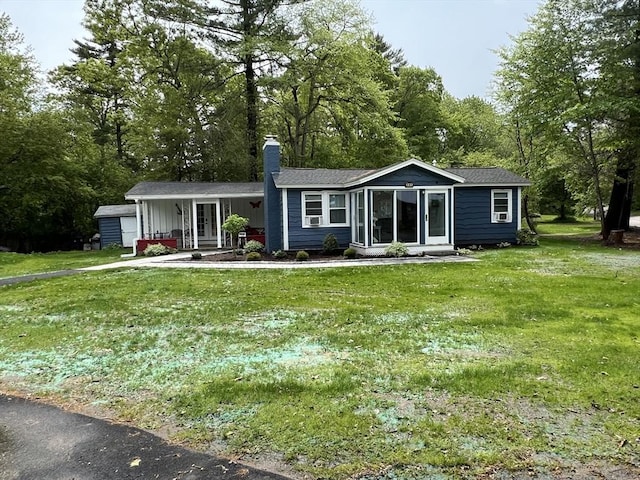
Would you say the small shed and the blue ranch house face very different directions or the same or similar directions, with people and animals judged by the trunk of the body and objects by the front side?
same or similar directions

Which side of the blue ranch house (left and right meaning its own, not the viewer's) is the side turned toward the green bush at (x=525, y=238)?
left

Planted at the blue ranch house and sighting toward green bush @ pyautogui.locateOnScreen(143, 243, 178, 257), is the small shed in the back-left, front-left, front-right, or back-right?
front-right

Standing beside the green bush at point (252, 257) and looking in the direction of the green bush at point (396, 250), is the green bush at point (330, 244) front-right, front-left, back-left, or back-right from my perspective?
front-left

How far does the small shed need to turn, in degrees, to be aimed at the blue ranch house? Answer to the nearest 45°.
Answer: approximately 45° to its left

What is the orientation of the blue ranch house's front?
toward the camera

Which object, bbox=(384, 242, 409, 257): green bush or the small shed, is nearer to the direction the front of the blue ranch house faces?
the green bush

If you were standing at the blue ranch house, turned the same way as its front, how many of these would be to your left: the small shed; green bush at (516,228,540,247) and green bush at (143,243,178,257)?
1

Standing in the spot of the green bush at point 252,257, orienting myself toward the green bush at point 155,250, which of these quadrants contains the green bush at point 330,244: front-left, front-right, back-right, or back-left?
back-right

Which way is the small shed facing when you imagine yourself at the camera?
facing the viewer

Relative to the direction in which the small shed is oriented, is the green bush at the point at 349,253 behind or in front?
in front

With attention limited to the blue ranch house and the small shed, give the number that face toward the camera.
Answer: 2
